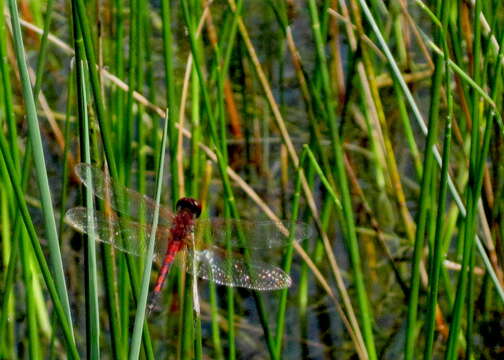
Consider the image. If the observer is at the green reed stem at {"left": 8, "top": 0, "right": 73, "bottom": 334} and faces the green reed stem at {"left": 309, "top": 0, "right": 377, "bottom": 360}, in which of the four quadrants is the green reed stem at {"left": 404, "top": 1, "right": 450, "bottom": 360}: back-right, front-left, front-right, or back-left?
front-right

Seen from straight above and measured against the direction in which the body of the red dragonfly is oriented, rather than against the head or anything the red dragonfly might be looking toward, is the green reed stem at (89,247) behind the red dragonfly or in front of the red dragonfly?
behind

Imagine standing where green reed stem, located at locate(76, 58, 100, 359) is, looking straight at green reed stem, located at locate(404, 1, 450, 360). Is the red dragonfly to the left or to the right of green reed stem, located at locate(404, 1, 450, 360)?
left

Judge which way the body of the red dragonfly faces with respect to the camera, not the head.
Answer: away from the camera

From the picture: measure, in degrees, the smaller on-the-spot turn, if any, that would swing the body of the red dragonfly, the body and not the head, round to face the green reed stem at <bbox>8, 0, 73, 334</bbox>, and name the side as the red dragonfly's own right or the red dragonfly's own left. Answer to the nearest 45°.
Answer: approximately 180°
